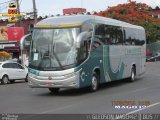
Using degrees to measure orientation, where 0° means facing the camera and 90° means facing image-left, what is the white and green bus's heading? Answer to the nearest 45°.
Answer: approximately 45°

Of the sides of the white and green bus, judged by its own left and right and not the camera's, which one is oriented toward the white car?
right
